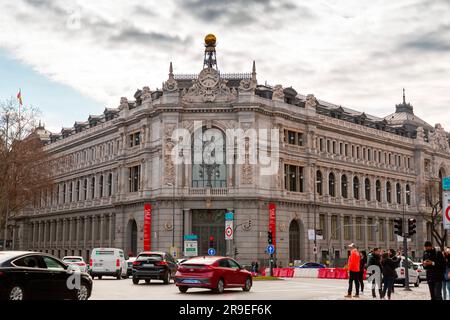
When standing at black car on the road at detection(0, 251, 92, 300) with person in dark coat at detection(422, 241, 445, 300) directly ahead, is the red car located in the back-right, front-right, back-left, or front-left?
front-left

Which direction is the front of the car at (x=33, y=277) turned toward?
to the viewer's right

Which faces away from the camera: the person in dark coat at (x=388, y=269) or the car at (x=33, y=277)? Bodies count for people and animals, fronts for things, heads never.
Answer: the person in dark coat

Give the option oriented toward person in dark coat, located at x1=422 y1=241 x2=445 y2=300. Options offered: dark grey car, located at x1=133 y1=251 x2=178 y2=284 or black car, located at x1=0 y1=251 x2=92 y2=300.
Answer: the black car

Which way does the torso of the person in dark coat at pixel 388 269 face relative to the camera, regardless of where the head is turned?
away from the camera

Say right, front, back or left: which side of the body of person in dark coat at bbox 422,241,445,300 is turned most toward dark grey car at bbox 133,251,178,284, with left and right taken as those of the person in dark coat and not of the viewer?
right

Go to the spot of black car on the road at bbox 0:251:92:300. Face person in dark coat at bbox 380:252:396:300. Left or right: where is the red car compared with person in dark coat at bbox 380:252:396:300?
left

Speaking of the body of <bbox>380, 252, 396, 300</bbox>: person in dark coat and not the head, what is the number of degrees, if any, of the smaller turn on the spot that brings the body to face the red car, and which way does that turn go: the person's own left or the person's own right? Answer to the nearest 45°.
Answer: approximately 90° to the person's own left
